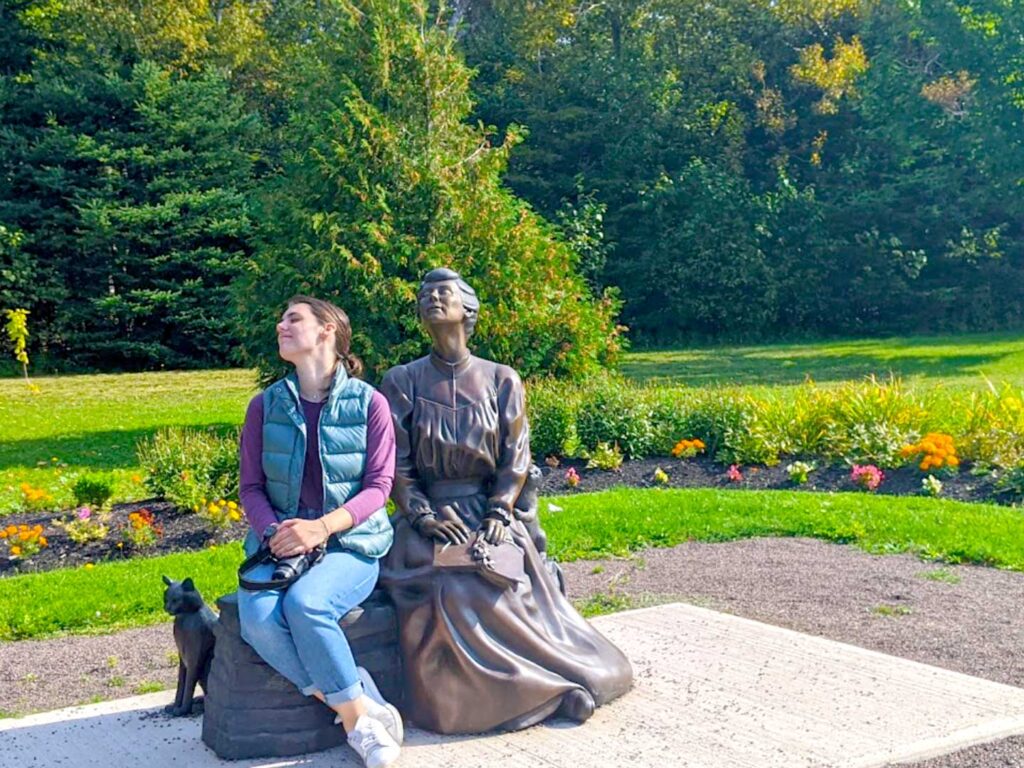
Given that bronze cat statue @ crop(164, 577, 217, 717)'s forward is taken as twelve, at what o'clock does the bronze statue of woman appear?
The bronze statue of woman is roughly at 8 o'clock from the bronze cat statue.

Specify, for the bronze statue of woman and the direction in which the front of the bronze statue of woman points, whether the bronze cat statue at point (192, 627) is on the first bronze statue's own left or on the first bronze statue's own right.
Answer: on the first bronze statue's own right

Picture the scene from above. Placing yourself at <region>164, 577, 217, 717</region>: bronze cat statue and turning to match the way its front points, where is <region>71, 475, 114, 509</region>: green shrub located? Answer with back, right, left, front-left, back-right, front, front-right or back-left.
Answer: back-right

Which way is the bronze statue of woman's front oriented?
toward the camera

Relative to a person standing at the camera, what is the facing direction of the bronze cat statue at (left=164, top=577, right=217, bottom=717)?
facing the viewer and to the left of the viewer

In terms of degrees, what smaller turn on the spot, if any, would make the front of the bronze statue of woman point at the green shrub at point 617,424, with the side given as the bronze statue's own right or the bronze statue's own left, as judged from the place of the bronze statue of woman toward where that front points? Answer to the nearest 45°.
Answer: approximately 180°

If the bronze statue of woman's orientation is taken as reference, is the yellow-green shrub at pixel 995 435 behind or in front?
behind

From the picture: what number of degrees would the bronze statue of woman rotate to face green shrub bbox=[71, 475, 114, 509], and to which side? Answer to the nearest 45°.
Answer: approximately 135° to its right

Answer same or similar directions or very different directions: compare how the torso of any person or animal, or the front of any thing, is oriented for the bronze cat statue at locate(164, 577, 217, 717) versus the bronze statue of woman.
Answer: same or similar directions

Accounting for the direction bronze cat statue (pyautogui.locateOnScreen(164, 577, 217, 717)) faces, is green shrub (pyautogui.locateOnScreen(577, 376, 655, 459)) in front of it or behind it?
behind

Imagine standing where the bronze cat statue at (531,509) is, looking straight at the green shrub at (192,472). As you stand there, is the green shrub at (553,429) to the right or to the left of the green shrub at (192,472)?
right

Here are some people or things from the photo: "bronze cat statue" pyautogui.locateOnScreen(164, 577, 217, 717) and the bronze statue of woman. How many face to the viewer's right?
0

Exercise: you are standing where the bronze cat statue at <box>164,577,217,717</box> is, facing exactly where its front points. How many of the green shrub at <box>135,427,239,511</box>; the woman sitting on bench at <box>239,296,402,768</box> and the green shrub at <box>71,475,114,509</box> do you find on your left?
1

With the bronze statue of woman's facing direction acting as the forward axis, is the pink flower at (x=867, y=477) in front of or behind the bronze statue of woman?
behind

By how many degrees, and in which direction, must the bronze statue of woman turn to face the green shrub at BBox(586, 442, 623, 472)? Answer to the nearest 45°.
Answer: approximately 180°

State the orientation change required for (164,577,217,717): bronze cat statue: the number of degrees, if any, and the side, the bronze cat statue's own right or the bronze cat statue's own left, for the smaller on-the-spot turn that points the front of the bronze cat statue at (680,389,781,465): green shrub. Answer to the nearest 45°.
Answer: approximately 180°

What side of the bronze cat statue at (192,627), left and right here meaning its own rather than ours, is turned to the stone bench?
left

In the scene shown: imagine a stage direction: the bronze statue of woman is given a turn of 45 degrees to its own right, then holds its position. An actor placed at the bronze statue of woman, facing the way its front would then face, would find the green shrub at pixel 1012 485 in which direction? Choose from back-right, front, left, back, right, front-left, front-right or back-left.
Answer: back

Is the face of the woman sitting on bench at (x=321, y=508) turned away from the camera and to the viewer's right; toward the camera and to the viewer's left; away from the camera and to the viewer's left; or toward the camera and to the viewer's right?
toward the camera and to the viewer's left
